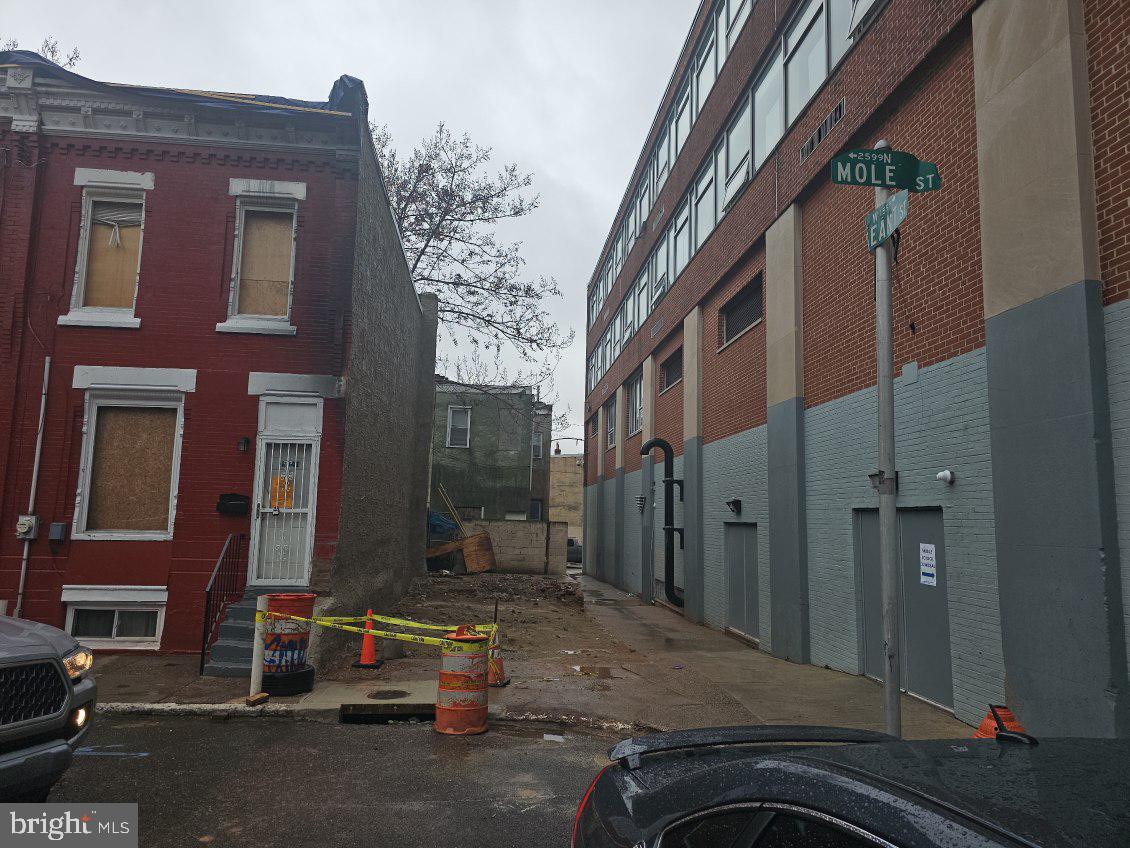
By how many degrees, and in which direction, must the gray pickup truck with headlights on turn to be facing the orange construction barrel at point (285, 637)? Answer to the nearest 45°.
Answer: approximately 90° to its left

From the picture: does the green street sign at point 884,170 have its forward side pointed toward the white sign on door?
no

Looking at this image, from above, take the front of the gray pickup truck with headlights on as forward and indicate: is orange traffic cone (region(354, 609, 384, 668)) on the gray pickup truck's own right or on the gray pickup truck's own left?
on the gray pickup truck's own left

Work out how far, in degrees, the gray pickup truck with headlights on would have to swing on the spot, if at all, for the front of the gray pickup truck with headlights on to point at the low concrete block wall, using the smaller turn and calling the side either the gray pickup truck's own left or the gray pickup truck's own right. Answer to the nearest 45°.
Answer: approximately 90° to the gray pickup truck's own left

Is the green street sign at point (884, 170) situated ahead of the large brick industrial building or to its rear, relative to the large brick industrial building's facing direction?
ahead

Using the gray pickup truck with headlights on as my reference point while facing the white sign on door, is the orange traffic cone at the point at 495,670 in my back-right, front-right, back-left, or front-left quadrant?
front-left

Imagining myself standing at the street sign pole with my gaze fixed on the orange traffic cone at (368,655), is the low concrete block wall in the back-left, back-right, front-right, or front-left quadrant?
front-right

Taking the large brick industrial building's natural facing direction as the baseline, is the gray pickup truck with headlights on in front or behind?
in front

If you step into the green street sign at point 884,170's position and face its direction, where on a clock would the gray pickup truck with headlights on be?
The gray pickup truck with headlights on is roughly at 2 o'clock from the green street sign.

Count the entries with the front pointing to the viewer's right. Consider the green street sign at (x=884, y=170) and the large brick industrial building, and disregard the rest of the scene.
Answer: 0

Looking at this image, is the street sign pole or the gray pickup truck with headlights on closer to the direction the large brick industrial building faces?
the gray pickup truck with headlights on

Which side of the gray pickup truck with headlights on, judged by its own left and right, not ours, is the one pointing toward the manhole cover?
left

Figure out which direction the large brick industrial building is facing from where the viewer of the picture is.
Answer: facing the viewer and to the left of the viewer

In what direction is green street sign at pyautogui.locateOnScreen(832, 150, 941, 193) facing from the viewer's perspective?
toward the camera

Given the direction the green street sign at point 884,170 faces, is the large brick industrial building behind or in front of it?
behind

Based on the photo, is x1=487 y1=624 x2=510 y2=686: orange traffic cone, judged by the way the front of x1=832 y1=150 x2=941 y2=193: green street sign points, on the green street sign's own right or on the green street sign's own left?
on the green street sign's own right

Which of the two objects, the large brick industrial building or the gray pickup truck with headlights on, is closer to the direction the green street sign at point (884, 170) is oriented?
the gray pickup truck with headlights on
